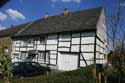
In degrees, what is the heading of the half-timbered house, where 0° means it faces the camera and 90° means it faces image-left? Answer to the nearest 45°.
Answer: approximately 45°
